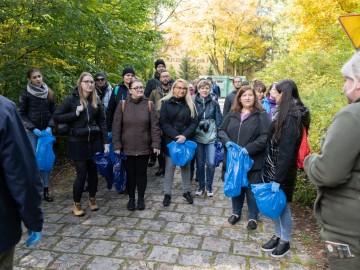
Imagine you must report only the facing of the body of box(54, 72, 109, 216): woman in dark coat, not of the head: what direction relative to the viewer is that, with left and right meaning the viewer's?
facing the viewer and to the right of the viewer

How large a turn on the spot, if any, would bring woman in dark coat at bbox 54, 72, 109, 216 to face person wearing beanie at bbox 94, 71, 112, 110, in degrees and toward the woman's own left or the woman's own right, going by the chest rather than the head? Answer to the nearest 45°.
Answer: approximately 135° to the woman's own left

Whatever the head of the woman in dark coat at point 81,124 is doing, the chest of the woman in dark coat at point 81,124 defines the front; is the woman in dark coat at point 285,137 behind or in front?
in front

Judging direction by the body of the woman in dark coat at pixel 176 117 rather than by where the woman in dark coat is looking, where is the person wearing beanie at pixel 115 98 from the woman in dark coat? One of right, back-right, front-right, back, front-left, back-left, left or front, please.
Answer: back-right

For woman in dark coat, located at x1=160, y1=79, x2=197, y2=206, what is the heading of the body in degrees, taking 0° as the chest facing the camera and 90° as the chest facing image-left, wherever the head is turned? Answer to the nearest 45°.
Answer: approximately 0°

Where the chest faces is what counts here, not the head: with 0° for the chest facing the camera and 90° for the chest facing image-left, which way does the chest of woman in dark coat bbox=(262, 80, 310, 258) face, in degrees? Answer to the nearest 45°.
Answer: approximately 90°

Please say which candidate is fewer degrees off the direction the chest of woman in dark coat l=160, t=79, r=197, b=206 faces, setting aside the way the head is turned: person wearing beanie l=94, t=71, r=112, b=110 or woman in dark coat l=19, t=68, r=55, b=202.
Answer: the woman in dark coat

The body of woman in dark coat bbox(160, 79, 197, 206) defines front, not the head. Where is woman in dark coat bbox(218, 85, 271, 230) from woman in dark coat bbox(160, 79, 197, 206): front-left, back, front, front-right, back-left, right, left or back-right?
front-left

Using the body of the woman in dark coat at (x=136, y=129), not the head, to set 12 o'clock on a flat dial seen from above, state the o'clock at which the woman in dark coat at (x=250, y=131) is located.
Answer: the woman in dark coat at (x=250, y=131) is roughly at 10 o'clock from the woman in dark coat at (x=136, y=129).

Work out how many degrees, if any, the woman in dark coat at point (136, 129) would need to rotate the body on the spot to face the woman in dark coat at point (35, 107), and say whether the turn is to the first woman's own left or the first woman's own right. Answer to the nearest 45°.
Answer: approximately 90° to the first woman's own right
